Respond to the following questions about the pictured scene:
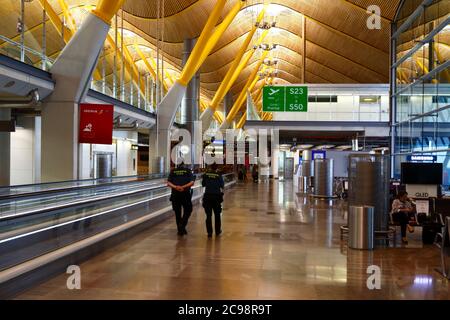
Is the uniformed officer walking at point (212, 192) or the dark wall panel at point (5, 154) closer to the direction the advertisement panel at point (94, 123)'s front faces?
the uniformed officer walking

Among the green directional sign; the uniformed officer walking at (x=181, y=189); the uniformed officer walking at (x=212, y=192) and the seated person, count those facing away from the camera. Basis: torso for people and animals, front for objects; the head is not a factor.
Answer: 2

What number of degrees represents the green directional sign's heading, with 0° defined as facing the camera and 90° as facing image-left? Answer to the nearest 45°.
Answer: approximately 0°

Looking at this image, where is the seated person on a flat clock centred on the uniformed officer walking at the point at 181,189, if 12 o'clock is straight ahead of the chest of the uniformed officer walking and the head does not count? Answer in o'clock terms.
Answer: The seated person is roughly at 3 o'clock from the uniformed officer walking.

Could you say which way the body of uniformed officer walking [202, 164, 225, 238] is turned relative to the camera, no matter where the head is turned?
away from the camera

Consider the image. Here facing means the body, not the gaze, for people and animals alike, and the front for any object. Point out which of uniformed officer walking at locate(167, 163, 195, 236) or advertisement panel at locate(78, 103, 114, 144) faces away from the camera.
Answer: the uniformed officer walking

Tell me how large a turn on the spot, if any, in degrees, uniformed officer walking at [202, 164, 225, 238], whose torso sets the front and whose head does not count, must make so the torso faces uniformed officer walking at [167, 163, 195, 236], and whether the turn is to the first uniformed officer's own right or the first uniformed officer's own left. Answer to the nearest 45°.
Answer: approximately 90° to the first uniformed officer's own left

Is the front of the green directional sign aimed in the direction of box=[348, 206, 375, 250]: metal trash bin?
yes

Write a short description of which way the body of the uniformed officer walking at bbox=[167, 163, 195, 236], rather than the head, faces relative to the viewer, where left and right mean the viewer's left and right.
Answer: facing away from the viewer

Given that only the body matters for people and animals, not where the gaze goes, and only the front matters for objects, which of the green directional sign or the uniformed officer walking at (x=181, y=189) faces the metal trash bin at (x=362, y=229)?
the green directional sign

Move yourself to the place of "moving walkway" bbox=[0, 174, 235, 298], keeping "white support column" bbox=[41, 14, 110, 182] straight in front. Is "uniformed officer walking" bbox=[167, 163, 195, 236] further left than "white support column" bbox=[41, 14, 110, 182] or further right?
right

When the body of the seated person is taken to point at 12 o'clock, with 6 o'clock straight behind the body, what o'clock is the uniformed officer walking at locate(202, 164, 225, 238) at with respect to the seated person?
The uniformed officer walking is roughly at 2 o'clock from the seated person.

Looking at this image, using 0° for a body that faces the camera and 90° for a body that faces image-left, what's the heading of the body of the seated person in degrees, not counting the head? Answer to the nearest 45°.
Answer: approximately 0°
